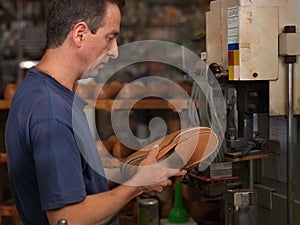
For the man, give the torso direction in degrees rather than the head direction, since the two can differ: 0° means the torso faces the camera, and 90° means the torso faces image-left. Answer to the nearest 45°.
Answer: approximately 270°

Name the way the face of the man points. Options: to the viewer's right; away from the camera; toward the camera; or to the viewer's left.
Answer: to the viewer's right

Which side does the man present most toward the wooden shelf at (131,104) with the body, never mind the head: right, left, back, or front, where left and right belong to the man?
left

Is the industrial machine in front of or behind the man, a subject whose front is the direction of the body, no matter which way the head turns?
in front

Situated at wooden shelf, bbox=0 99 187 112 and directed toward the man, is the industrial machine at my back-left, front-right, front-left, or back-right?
front-left

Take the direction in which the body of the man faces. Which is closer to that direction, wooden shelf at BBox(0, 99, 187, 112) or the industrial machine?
the industrial machine

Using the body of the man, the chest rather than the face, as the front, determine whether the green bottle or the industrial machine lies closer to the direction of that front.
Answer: the industrial machine

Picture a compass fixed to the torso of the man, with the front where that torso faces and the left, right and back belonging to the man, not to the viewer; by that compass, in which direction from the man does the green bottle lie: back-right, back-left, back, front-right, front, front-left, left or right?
front-left
